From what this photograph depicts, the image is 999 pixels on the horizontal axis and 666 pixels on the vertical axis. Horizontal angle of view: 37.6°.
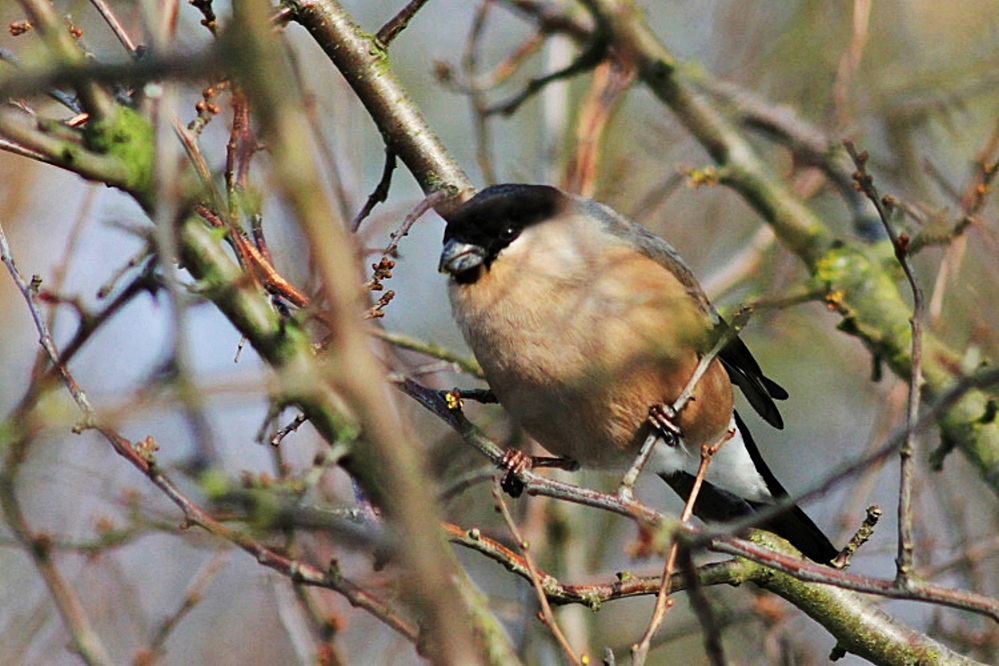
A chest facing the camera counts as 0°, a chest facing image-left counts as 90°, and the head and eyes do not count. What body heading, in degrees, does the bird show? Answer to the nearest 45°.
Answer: approximately 45°

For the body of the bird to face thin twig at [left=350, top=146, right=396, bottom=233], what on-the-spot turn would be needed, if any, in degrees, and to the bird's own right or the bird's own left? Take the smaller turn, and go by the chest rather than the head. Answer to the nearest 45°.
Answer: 0° — it already faces it
